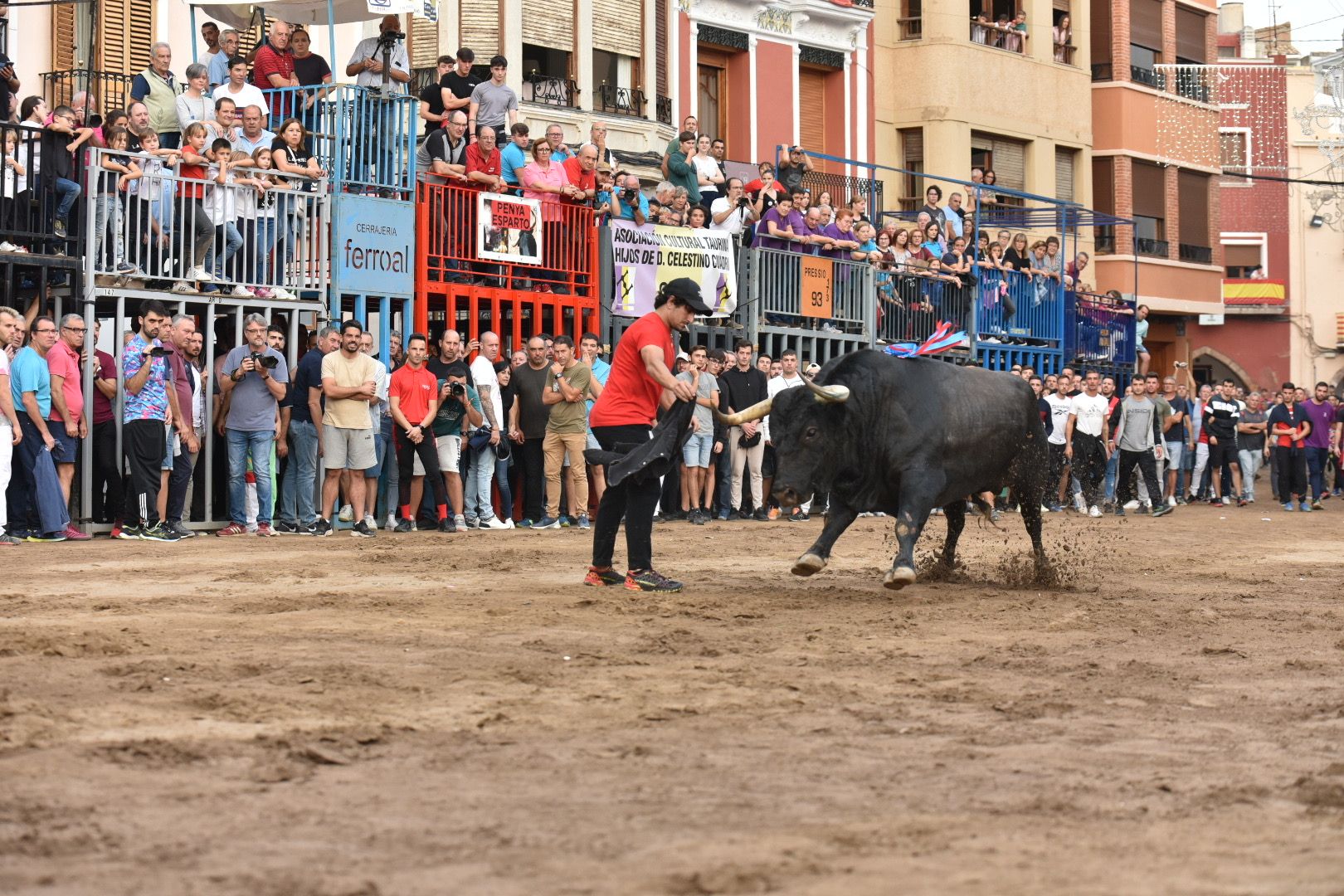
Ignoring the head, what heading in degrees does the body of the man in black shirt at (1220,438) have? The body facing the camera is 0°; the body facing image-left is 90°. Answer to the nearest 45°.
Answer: approximately 0°

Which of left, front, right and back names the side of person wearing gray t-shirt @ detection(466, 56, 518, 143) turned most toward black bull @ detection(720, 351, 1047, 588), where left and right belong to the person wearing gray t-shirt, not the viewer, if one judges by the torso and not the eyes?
front

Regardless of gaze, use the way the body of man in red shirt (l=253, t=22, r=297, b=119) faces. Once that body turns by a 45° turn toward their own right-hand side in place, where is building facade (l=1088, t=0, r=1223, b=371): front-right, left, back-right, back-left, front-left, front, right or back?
back-left

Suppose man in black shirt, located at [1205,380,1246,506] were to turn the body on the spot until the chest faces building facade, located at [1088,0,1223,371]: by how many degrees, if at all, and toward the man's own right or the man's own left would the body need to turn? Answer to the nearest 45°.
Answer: approximately 180°

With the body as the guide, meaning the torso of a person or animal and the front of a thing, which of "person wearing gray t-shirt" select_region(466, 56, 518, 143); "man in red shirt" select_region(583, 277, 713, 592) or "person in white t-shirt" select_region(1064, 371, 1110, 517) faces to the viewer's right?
the man in red shirt

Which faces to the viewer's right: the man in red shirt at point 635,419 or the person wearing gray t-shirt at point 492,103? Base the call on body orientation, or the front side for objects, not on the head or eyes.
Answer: the man in red shirt

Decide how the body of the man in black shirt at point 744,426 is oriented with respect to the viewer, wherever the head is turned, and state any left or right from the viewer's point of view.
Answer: facing the viewer
